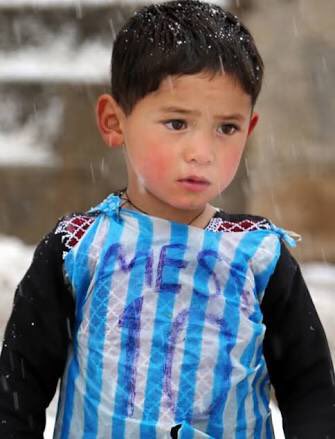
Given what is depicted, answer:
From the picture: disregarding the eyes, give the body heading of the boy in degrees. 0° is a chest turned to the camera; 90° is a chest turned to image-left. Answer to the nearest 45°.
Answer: approximately 0°
